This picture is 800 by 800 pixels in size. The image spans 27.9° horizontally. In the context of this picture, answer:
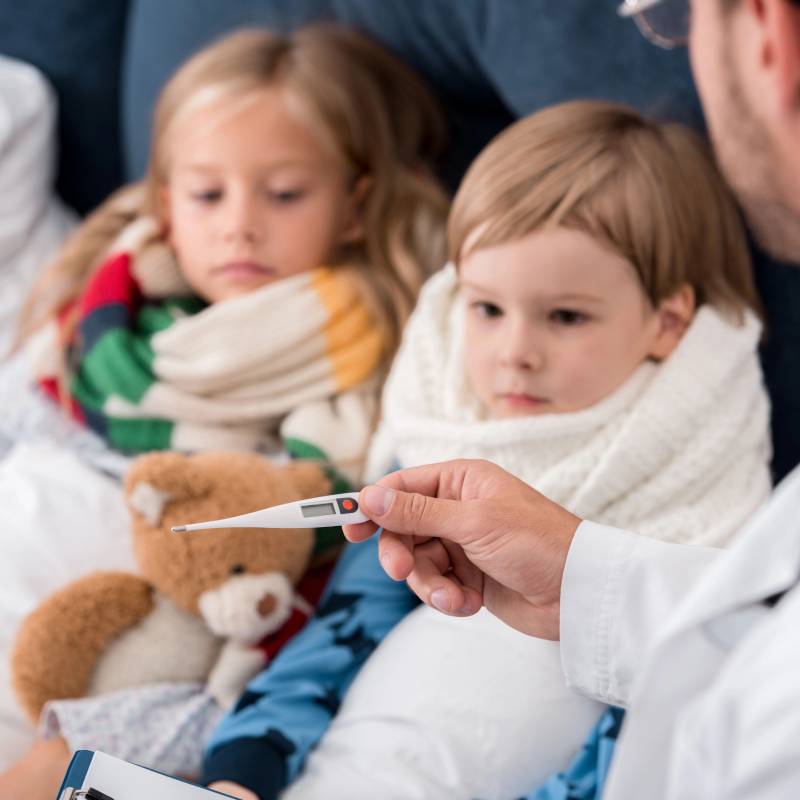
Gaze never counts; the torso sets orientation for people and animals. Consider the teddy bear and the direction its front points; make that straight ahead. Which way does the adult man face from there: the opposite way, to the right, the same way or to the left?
the opposite way

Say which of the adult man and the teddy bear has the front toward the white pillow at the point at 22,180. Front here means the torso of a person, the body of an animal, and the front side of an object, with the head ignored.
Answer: the adult man

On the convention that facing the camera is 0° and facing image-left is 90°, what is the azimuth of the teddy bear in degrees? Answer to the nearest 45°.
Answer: approximately 315°

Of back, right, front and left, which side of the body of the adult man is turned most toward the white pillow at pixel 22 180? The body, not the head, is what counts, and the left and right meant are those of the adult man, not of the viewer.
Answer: front

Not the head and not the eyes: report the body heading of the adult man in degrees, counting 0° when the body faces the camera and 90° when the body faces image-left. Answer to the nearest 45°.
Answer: approximately 135°

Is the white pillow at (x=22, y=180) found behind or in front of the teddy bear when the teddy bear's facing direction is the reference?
behind
